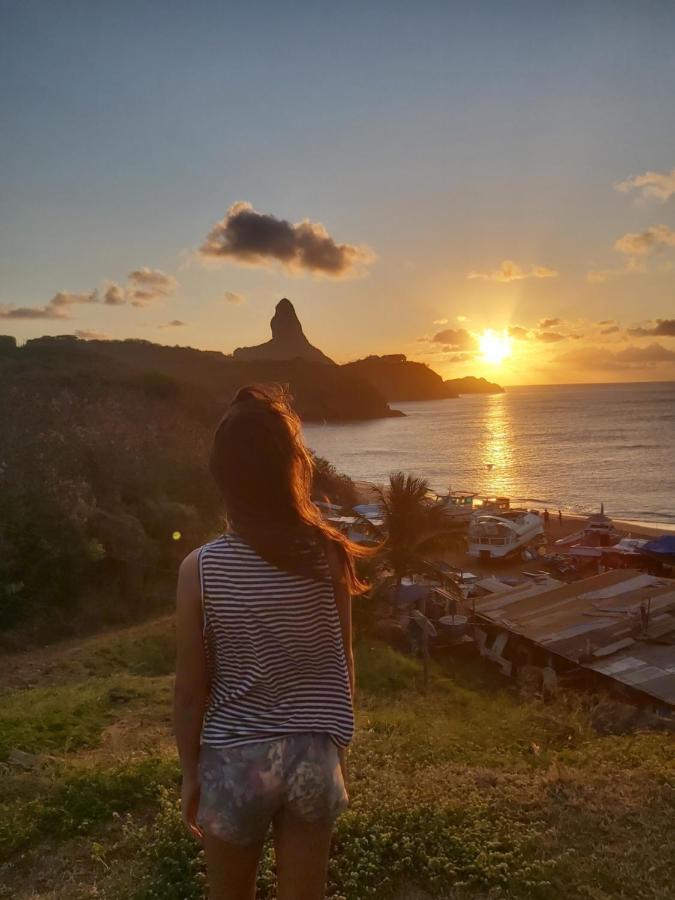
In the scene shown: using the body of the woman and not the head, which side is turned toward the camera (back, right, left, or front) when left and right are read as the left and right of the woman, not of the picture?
back

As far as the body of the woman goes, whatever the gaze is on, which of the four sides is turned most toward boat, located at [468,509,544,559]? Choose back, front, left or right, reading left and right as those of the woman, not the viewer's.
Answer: front

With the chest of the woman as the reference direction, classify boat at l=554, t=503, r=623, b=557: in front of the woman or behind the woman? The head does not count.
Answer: in front

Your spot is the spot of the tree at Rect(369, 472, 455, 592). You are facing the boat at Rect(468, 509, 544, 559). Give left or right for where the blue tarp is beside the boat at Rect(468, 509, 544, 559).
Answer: right

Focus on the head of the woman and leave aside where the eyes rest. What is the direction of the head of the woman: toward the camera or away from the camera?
away from the camera

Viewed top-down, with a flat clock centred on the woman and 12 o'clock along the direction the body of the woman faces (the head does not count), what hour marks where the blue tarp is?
The blue tarp is roughly at 1 o'clock from the woman.

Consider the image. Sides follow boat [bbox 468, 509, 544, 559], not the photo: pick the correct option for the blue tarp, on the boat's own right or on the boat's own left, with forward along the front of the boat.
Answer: on the boat's own right

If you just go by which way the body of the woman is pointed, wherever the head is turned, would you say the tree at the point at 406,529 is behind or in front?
in front
